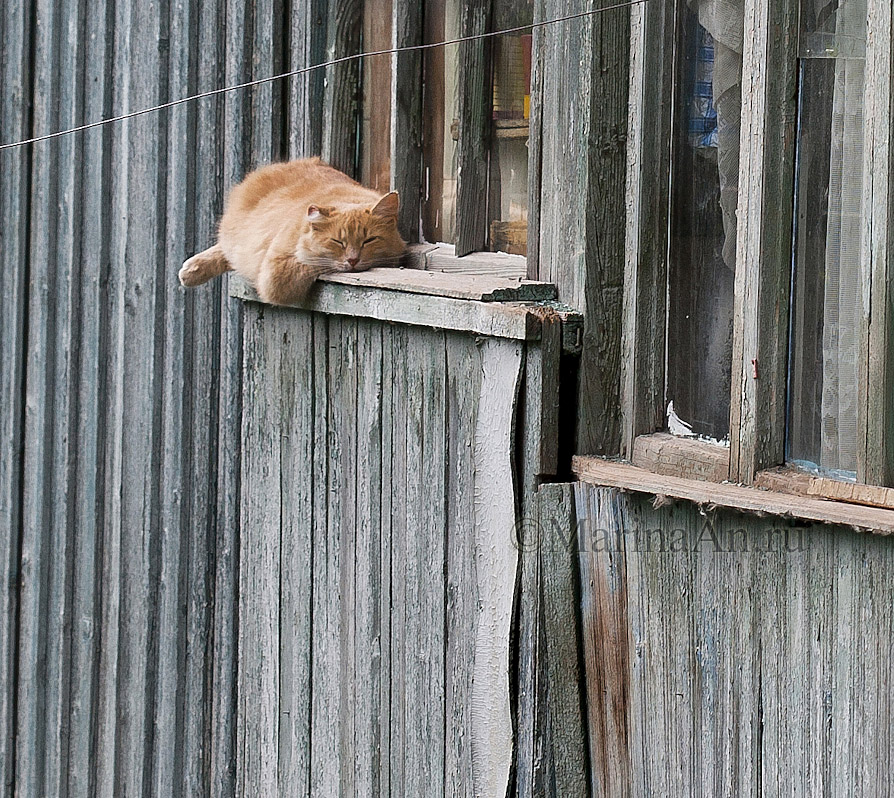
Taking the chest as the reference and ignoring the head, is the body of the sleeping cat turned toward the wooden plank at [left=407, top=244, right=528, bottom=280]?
yes

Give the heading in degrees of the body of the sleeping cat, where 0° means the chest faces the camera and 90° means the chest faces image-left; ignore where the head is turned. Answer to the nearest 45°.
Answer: approximately 315°
